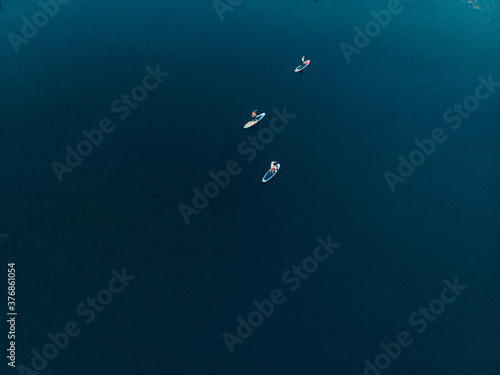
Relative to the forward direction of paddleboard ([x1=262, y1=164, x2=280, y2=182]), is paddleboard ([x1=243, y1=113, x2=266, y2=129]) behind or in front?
behind

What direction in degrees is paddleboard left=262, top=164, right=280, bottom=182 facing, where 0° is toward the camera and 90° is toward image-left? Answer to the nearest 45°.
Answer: approximately 45°

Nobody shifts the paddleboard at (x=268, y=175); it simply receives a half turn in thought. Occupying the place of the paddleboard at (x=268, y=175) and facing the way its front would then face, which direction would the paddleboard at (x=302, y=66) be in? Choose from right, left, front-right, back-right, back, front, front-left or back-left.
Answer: front

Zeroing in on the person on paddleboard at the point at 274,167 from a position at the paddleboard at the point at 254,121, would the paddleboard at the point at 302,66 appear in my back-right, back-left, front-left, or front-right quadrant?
back-left
